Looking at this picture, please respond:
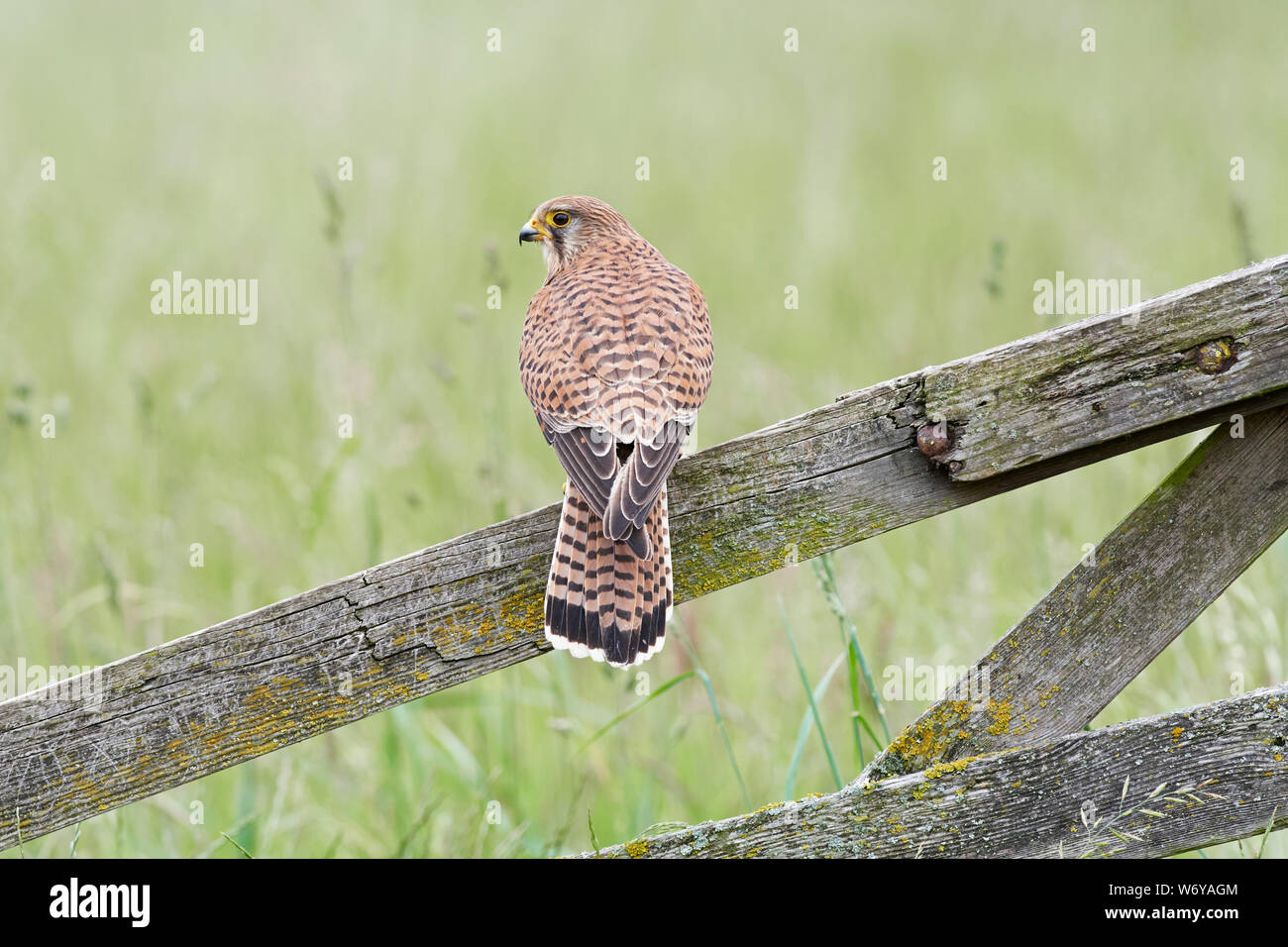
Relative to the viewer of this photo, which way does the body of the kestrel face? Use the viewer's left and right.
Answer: facing away from the viewer
